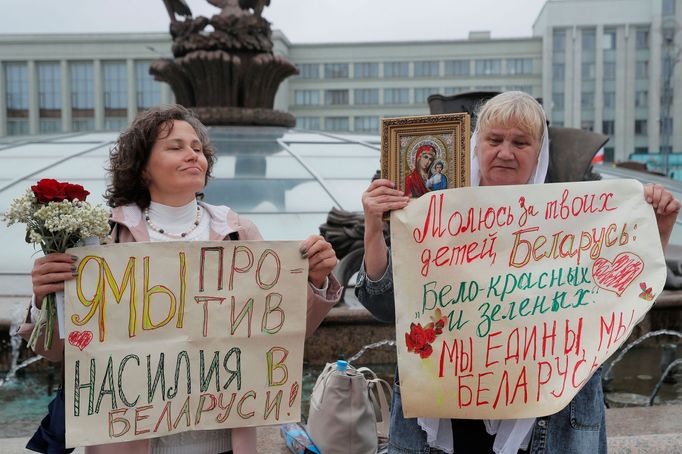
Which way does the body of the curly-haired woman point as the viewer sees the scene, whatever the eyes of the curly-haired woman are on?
toward the camera

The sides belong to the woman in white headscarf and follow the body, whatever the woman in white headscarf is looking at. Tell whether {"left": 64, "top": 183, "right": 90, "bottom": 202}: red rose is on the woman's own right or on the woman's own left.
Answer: on the woman's own right

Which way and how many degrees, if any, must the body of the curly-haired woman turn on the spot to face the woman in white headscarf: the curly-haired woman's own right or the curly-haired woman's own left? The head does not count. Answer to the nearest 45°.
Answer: approximately 90° to the curly-haired woman's own left

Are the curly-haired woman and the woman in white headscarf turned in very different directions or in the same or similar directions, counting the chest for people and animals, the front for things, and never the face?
same or similar directions

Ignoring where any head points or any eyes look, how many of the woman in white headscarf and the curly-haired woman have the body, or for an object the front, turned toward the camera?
2

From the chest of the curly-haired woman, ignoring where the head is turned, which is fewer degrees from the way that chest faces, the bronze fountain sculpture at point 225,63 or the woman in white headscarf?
the woman in white headscarf

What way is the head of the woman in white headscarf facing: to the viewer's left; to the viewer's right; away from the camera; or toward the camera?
toward the camera

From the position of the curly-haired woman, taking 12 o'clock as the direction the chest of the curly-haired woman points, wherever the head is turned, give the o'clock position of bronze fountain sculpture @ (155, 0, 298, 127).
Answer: The bronze fountain sculpture is roughly at 6 o'clock from the curly-haired woman.

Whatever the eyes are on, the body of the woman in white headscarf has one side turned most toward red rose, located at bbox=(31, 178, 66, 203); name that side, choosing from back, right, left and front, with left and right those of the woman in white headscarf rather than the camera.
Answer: right
